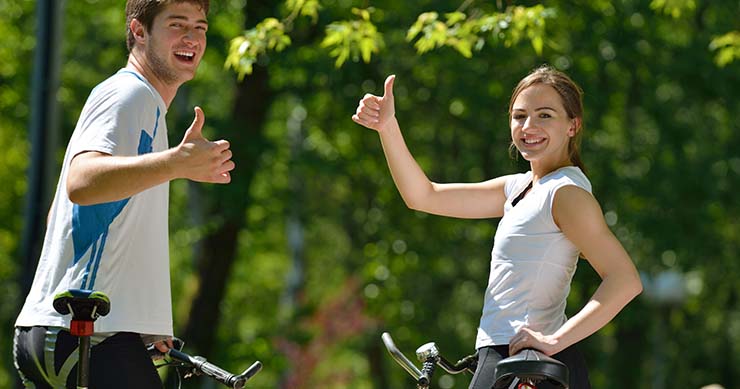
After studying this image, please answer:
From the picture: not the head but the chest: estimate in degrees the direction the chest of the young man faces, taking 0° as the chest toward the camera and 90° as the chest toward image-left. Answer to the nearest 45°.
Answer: approximately 270°

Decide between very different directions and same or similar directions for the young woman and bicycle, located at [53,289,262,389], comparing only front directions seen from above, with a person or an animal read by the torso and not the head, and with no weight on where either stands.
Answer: very different directions

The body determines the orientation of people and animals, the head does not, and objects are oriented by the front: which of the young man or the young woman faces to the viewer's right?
the young man

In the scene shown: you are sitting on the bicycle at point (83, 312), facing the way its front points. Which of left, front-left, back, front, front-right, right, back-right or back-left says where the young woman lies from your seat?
front-right

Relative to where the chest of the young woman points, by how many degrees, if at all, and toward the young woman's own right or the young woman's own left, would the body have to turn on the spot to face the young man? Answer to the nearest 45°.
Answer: approximately 45° to the young woman's own right

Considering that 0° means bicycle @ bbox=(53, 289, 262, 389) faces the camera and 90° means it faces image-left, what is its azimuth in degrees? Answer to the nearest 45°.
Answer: approximately 225°

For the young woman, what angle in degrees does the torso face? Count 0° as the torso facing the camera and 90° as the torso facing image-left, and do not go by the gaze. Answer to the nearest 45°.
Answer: approximately 45°
